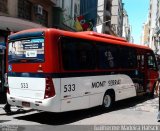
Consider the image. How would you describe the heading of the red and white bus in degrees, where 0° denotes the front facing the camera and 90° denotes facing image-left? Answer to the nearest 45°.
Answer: approximately 225°
